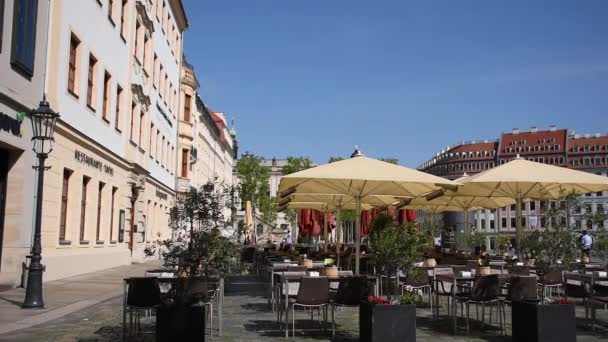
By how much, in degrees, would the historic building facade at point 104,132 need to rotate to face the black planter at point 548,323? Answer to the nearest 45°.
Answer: approximately 45° to its right

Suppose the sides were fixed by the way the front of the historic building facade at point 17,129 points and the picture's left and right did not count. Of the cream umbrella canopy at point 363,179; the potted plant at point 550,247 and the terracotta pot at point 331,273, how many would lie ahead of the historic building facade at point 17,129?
3

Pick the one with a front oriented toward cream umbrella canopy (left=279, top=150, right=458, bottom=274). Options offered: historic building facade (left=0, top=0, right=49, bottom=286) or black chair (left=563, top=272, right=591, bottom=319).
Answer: the historic building facade

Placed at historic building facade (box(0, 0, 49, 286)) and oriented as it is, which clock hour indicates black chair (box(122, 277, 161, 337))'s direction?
The black chair is roughly at 1 o'clock from the historic building facade.

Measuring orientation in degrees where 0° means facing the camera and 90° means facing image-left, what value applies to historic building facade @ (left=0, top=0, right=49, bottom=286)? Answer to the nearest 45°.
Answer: approximately 315°

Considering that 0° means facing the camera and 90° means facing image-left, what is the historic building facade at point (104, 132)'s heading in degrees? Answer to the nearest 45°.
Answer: approximately 315°
